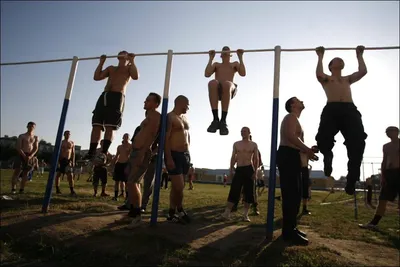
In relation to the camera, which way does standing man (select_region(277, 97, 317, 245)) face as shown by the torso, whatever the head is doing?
to the viewer's right

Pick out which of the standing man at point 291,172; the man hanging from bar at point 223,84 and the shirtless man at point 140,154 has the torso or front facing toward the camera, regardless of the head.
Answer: the man hanging from bar

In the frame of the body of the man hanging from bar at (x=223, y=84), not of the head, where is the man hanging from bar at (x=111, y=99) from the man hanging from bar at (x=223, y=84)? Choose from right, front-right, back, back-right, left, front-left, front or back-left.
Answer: right

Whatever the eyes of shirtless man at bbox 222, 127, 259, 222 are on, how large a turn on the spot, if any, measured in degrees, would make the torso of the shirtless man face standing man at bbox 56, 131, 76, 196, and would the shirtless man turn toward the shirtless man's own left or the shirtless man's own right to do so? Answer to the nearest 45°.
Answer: approximately 90° to the shirtless man's own right

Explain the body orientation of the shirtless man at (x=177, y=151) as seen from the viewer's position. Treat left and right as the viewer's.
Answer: facing the viewer and to the right of the viewer

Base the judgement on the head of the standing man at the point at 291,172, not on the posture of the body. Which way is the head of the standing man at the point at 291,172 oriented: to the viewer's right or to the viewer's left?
to the viewer's right
